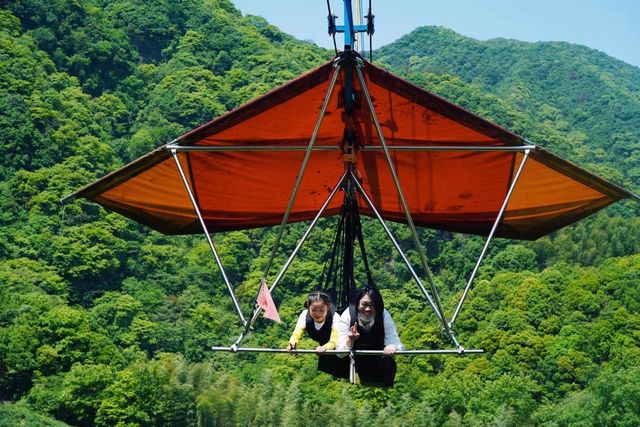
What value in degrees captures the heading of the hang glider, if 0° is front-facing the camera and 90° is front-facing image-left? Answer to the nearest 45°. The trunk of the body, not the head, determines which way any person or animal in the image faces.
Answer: approximately 0°
